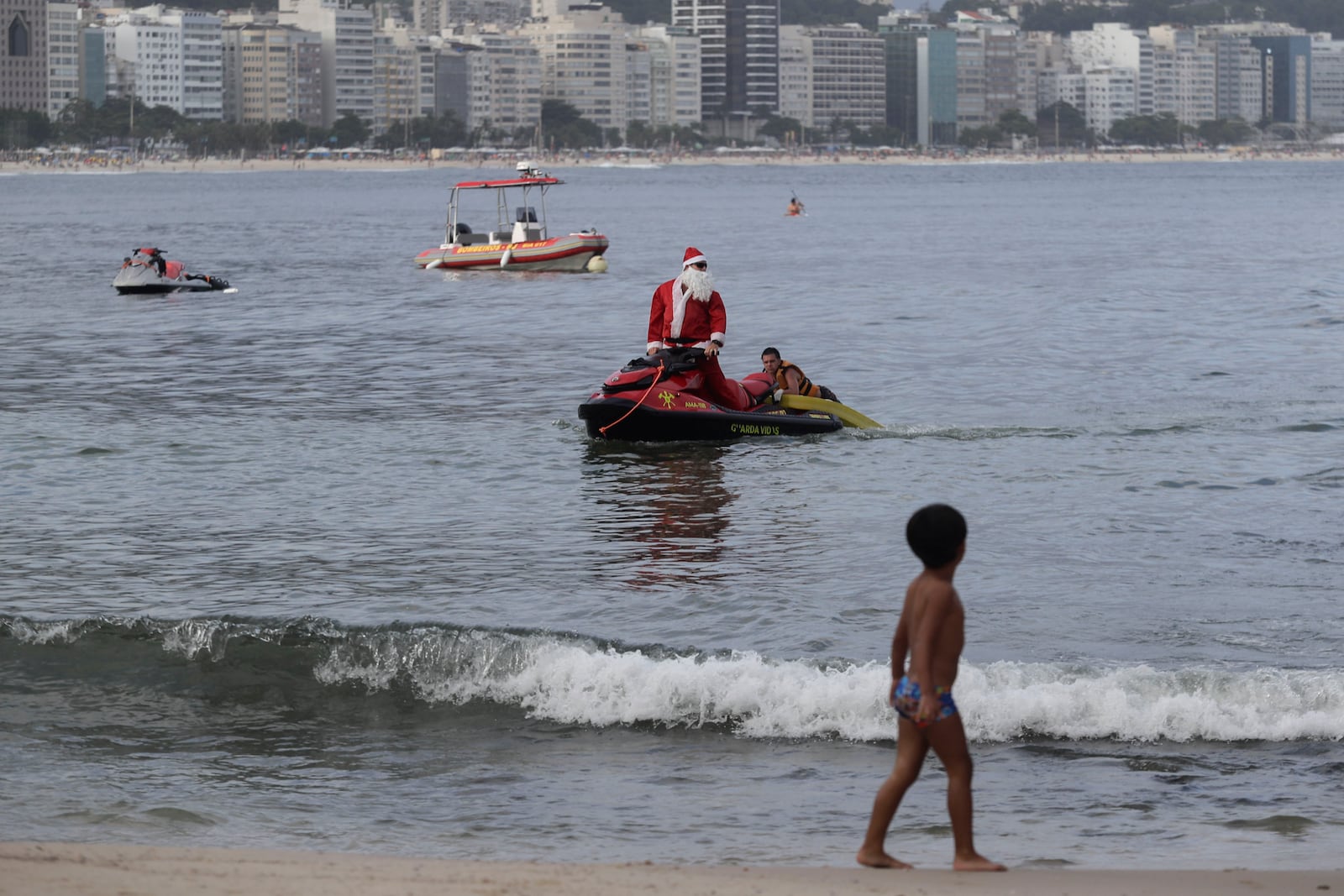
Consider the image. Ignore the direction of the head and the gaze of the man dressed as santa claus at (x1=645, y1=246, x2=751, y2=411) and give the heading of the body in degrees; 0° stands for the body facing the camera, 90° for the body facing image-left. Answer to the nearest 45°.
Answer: approximately 0°

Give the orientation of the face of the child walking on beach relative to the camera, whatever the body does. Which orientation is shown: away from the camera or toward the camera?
away from the camera

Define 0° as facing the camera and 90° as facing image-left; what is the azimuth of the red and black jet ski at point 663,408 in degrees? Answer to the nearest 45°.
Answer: approximately 45°
